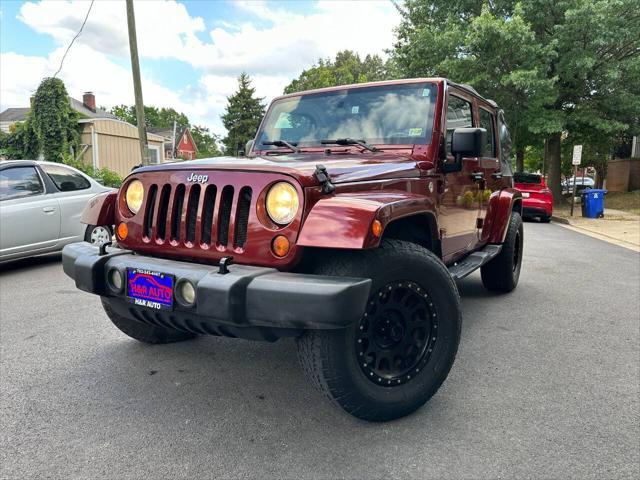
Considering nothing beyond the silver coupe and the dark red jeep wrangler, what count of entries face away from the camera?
0

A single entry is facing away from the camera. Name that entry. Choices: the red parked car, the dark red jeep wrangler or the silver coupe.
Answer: the red parked car

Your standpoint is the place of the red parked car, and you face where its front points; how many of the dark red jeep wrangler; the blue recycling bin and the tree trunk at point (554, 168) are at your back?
1

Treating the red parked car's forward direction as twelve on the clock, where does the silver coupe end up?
The silver coupe is roughly at 7 o'clock from the red parked car.

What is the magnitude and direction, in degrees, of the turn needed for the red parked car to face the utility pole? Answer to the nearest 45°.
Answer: approximately 135° to its left

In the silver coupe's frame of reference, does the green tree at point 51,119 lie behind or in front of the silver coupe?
behind

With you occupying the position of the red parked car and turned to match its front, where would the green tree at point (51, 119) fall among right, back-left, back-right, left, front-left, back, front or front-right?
left

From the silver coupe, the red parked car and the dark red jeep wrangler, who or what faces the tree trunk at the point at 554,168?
the red parked car

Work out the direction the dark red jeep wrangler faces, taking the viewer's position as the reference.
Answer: facing the viewer and to the left of the viewer

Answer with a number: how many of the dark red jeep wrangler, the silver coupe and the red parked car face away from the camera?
1

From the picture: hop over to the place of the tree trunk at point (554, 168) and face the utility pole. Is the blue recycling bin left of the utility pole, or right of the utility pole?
left

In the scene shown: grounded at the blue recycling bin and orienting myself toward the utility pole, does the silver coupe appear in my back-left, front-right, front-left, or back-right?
front-left

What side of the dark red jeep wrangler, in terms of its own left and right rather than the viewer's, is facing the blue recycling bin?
back

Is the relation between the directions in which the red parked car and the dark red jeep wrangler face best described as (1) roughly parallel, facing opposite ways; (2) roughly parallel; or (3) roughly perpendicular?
roughly parallel, facing opposite ways

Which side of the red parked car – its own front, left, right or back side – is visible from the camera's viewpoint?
back
